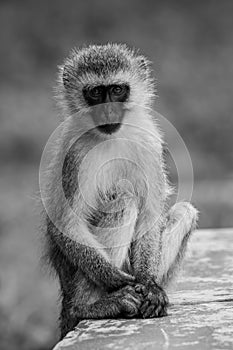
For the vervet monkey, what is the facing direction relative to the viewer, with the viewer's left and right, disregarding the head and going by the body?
facing the viewer and to the right of the viewer
